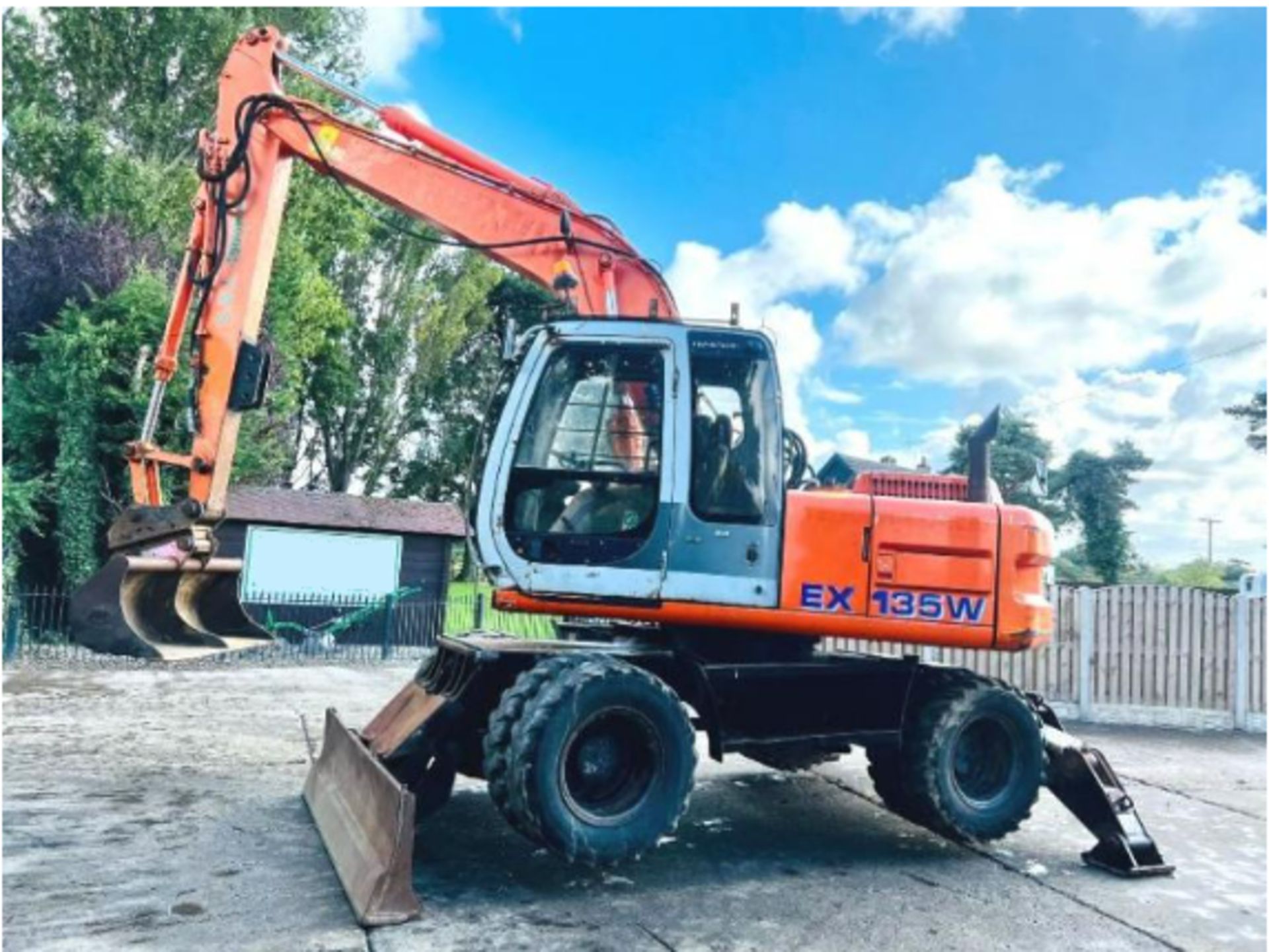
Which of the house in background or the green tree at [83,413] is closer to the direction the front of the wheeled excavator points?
the green tree

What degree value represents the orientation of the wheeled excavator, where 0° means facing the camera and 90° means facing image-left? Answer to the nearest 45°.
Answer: approximately 90°

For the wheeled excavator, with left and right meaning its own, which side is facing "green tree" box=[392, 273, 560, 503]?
right

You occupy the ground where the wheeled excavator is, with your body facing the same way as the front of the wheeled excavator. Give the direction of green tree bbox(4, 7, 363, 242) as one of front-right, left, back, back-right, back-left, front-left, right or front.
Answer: front-right

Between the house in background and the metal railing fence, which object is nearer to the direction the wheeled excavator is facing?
the metal railing fence

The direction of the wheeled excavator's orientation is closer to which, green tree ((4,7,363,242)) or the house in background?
the green tree

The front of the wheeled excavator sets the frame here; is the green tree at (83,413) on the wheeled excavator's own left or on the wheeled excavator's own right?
on the wheeled excavator's own right

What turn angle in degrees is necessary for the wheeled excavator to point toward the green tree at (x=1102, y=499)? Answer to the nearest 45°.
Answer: approximately 135° to its right
